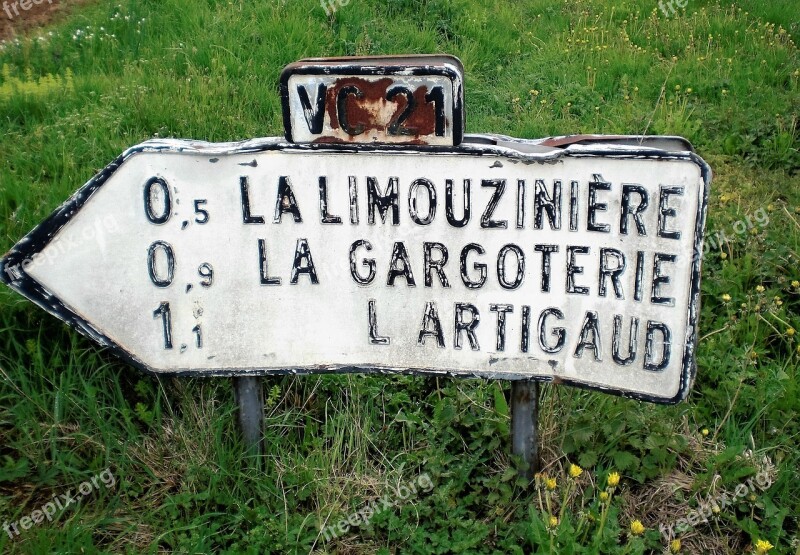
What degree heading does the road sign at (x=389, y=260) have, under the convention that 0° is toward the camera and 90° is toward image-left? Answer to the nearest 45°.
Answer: approximately 0°

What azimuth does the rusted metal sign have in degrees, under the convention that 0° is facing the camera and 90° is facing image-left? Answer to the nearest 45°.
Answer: approximately 0°
